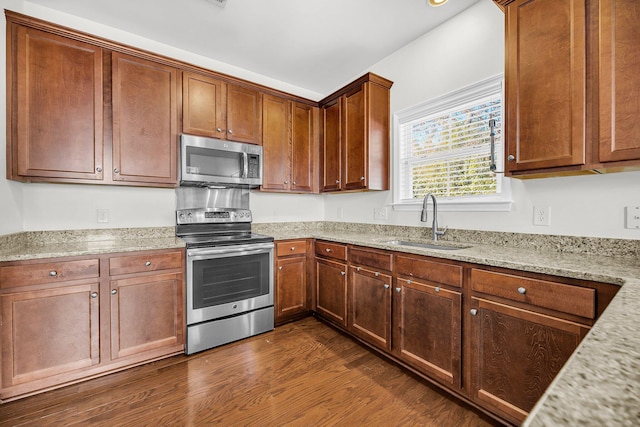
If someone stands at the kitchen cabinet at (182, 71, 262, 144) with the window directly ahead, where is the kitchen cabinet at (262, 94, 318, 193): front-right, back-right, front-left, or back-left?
front-left

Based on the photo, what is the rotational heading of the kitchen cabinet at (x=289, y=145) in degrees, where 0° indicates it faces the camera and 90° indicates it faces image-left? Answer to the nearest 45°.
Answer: approximately 315°

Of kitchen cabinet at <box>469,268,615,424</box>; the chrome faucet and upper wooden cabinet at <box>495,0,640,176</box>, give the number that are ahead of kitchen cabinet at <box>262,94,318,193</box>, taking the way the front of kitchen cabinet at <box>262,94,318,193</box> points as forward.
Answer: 3

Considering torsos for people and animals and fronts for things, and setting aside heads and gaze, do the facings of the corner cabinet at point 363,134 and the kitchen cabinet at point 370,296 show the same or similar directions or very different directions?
same or similar directions

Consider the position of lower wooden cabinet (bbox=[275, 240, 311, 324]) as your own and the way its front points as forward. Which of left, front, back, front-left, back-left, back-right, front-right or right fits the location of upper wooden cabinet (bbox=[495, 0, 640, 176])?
front

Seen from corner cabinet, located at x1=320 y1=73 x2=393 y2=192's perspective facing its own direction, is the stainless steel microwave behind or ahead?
ahead

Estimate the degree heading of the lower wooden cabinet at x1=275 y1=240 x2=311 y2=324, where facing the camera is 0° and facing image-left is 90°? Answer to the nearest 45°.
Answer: approximately 315°

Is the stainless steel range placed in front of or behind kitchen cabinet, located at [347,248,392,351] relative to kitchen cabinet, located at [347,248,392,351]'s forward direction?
in front

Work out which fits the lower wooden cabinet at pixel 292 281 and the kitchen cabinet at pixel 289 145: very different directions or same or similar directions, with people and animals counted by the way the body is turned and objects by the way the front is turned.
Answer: same or similar directions

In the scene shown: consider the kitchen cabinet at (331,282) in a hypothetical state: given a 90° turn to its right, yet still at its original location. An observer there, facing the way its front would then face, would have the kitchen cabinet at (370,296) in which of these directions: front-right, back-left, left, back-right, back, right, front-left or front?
back

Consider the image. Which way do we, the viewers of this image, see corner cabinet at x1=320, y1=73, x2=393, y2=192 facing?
facing the viewer and to the left of the viewer

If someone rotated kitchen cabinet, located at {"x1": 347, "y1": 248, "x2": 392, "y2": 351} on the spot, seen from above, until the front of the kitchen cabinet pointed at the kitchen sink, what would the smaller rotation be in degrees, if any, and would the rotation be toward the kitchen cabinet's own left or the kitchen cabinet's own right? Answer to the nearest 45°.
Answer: approximately 135° to the kitchen cabinet's own left

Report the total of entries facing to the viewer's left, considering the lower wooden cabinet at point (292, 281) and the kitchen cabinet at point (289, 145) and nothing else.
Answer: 0

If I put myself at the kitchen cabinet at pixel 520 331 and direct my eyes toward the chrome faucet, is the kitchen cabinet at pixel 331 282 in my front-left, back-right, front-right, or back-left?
front-left

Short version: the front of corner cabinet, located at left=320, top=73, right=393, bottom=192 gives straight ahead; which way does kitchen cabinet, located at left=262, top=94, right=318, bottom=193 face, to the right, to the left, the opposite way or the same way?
to the left
